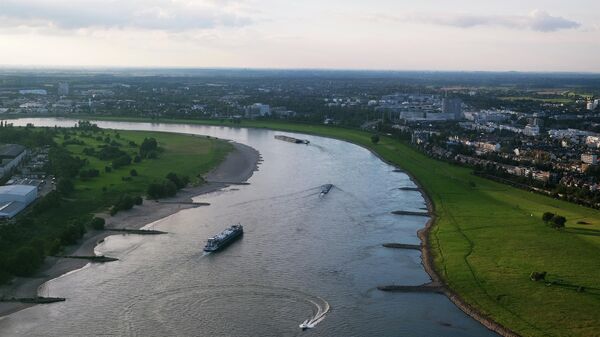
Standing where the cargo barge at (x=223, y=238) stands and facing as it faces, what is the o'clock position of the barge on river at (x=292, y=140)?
The barge on river is roughly at 11 o'clock from the cargo barge.

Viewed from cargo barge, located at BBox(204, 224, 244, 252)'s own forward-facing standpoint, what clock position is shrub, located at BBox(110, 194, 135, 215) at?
The shrub is roughly at 9 o'clock from the cargo barge.

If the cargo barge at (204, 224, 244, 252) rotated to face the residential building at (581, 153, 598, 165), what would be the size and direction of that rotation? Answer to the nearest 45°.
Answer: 0° — it already faces it

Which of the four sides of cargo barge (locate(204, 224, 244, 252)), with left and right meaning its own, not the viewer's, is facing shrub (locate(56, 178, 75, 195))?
left

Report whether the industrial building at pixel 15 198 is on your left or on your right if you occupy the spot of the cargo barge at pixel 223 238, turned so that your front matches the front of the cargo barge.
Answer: on your left

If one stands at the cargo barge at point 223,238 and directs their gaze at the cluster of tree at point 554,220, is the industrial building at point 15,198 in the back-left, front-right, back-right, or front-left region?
back-left

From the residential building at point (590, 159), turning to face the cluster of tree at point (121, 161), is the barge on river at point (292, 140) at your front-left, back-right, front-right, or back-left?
front-right

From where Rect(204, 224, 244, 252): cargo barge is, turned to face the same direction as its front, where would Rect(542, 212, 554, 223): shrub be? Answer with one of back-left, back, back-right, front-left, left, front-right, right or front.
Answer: front-right

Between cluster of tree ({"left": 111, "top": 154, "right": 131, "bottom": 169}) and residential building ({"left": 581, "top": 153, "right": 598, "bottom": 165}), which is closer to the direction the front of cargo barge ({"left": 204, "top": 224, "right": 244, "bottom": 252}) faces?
the residential building

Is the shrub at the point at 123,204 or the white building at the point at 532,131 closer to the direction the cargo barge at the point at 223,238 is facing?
the white building

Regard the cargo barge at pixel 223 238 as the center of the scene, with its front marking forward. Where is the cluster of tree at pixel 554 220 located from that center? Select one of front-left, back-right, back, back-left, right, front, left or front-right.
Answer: front-right

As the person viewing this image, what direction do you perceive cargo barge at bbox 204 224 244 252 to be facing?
facing away from the viewer and to the right of the viewer

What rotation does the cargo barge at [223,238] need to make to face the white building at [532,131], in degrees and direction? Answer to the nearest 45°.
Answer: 0° — it already faces it
